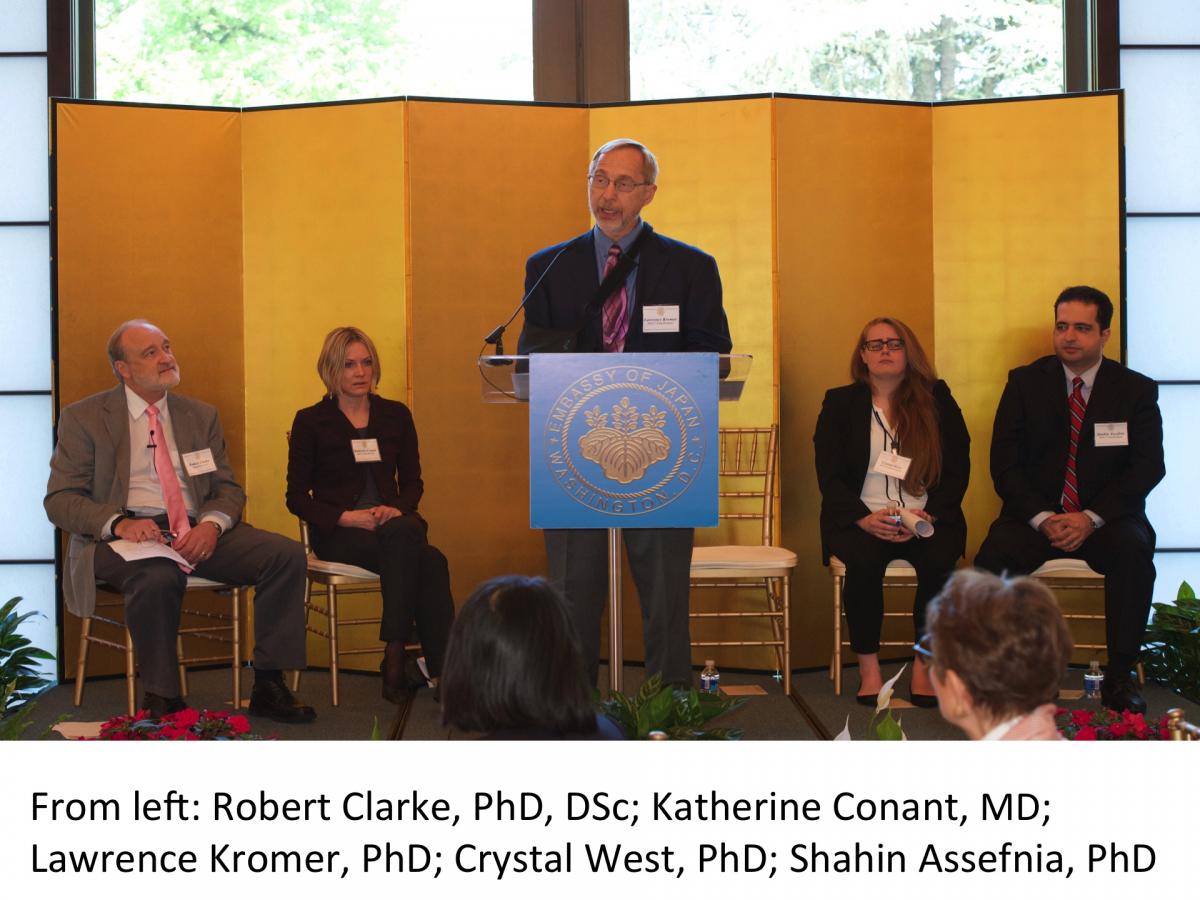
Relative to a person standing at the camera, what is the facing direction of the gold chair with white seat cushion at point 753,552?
facing the viewer

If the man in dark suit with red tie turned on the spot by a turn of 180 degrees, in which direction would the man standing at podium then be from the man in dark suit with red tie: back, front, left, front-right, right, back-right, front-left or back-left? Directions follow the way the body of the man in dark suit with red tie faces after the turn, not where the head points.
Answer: back-left

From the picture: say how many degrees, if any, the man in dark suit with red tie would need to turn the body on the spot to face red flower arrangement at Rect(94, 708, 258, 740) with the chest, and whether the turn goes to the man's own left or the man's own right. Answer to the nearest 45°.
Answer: approximately 45° to the man's own right

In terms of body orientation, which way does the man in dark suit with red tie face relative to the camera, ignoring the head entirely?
toward the camera

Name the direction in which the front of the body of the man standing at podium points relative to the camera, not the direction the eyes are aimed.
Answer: toward the camera

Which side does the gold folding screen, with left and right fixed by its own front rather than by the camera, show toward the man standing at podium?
front

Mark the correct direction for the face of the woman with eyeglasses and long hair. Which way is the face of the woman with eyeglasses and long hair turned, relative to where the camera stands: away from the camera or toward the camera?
toward the camera

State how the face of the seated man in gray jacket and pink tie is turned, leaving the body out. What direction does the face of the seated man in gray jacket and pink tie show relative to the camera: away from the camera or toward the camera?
toward the camera

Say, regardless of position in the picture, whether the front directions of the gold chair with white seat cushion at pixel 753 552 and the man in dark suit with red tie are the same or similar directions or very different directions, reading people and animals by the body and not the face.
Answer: same or similar directions

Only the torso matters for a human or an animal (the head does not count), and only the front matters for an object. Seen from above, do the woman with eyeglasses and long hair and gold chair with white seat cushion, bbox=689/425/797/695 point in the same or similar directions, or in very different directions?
same or similar directions

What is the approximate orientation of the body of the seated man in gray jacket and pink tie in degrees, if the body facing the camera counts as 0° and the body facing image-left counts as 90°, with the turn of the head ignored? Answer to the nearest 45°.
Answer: approximately 315°

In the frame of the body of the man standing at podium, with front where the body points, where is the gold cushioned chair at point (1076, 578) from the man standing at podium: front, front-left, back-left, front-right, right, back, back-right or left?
back-left

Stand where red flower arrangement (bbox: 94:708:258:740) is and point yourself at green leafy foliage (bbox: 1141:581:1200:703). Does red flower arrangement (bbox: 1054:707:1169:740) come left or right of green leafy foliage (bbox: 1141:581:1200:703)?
right
